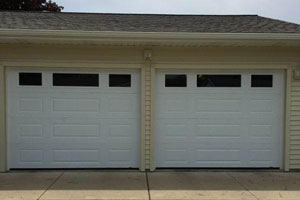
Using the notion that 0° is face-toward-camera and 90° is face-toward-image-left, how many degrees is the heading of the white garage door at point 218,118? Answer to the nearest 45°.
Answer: approximately 0°

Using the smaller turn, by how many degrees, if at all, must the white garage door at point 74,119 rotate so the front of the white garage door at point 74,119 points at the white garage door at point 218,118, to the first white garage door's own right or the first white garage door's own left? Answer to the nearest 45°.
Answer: approximately 90° to the first white garage door's own left

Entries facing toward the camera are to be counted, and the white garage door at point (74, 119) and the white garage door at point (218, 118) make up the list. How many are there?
2

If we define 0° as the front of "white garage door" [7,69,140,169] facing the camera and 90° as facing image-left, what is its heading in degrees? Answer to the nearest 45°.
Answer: approximately 0°

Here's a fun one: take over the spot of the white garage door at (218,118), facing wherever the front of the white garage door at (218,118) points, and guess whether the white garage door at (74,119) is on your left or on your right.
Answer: on your right
